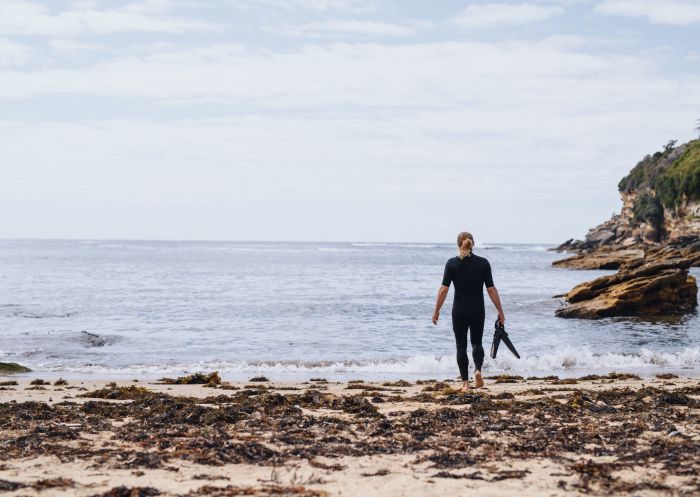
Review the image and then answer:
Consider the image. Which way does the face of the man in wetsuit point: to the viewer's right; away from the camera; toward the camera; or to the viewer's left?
away from the camera

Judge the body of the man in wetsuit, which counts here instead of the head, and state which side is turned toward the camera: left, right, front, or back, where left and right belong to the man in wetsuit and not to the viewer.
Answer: back

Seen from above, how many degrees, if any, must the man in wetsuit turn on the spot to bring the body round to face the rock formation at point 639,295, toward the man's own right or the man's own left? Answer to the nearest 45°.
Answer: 0° — they already face it

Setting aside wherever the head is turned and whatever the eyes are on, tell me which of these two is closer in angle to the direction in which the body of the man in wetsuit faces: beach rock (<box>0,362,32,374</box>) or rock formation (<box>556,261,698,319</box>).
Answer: the rock formation
